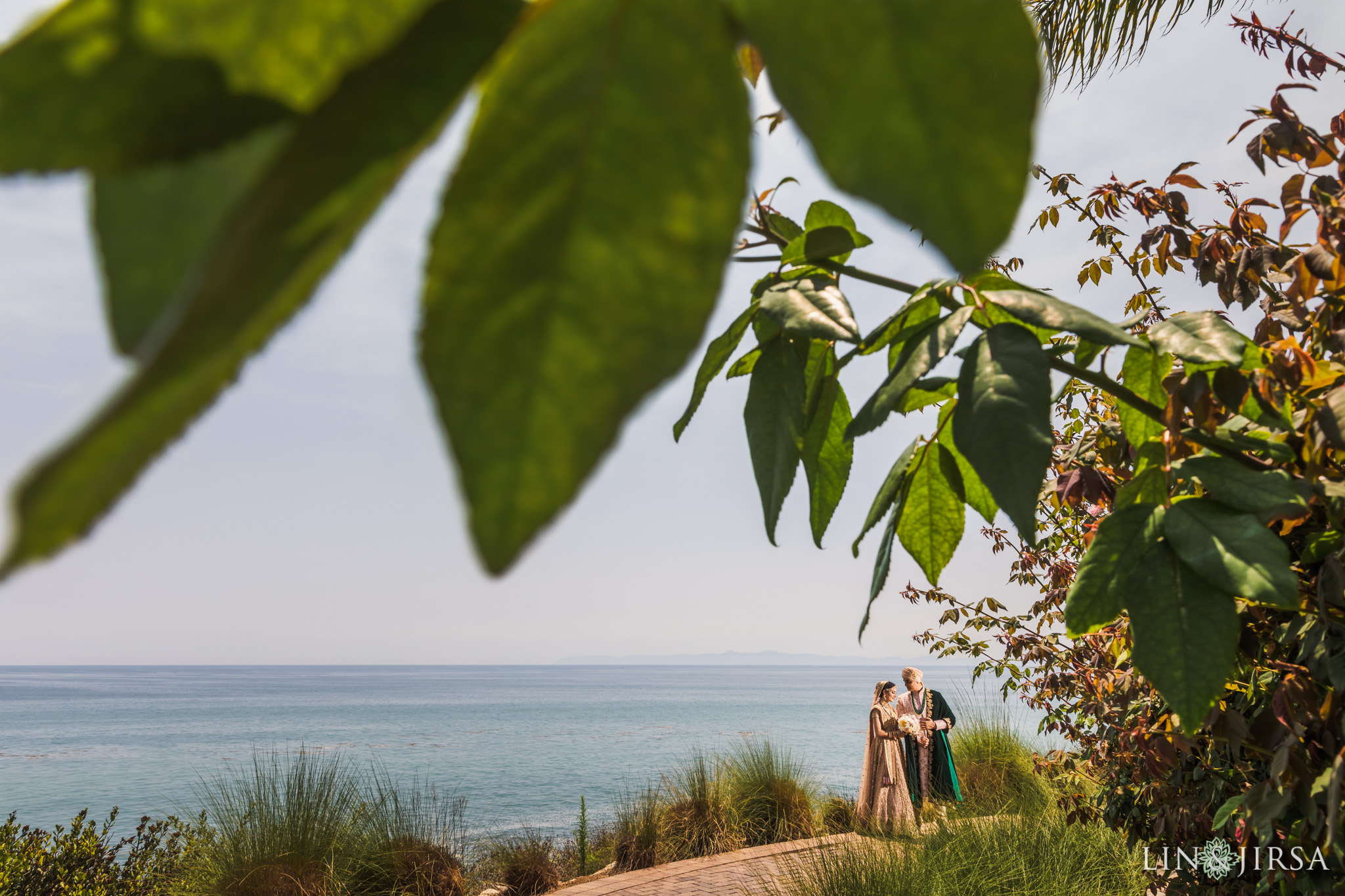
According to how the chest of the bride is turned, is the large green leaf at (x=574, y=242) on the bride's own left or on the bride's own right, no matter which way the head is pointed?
on the bride's own right

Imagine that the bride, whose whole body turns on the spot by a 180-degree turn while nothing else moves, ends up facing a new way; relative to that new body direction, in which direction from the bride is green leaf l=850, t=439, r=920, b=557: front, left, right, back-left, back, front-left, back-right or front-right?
back-left

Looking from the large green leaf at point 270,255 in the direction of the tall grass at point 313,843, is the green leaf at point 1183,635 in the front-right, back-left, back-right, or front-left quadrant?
front-right

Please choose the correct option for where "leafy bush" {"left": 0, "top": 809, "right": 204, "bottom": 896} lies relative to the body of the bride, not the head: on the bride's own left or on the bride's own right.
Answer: on the bride's own right

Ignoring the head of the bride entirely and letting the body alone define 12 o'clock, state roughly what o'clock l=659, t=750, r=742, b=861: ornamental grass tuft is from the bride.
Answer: The ornamental grass tuft is roughly at 4 o'clock from the bride.

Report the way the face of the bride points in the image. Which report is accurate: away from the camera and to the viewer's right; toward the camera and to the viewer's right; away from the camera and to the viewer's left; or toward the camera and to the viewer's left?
toward the camera and to the viewer's right

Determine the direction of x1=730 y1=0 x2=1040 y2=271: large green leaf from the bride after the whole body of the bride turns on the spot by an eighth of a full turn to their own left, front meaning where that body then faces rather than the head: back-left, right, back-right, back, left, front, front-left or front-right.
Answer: right

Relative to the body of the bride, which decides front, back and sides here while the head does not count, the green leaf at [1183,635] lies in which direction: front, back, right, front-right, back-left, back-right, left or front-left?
front-right

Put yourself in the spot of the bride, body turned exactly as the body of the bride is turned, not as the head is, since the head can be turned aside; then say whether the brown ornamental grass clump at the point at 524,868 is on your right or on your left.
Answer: on your right

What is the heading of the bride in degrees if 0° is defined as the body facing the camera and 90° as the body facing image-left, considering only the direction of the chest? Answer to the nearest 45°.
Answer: approximately 315°
